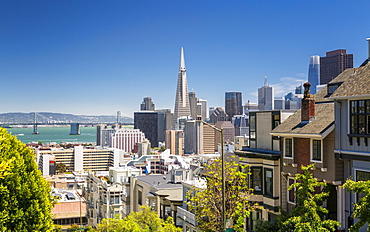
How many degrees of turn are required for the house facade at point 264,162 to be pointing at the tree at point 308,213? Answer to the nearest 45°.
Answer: approximately 45° to its left

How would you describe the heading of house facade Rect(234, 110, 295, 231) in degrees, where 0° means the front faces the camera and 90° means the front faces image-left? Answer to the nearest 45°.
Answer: approximately 45°

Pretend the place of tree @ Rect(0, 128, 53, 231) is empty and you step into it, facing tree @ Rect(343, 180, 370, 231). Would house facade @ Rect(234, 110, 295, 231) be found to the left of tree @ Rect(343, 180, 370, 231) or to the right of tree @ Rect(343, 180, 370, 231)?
left

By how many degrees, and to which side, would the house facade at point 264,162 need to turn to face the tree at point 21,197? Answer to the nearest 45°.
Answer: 0° — it already faces it

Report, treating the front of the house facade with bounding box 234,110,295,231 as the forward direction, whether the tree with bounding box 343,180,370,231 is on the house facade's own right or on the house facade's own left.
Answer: on the house facade's own left

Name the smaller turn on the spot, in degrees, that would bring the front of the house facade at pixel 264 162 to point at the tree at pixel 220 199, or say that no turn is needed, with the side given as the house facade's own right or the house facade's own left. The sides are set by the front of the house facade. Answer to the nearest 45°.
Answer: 0° — it already faces it
